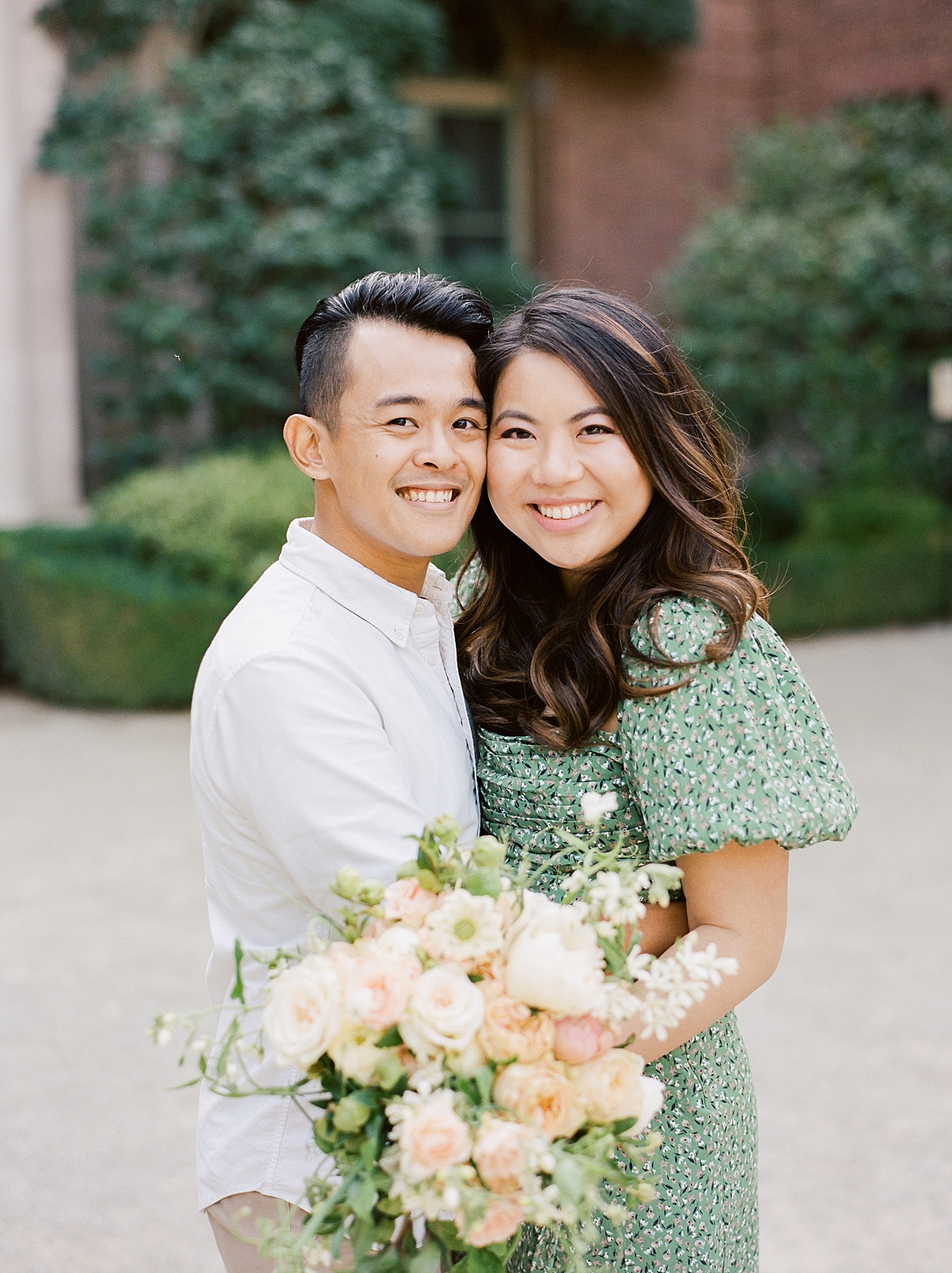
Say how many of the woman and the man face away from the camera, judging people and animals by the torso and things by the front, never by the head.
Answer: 0

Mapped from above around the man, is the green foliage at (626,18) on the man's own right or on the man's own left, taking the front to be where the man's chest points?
on the man's own left

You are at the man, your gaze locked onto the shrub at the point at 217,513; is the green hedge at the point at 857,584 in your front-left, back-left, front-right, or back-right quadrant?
front-right

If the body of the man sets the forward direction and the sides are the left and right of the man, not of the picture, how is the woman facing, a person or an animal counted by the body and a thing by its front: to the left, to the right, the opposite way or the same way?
to the right

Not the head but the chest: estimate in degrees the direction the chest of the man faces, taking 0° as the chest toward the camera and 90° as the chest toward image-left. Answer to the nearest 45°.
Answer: approximately 315°

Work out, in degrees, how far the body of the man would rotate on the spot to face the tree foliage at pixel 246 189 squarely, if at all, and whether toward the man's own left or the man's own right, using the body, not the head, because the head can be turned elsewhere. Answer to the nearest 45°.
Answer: approximately 135° to the man's own left

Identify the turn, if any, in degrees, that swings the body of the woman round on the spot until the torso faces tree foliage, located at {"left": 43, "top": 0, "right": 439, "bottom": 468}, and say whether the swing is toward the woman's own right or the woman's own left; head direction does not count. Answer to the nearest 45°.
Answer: approximately 135° to the woman's own right

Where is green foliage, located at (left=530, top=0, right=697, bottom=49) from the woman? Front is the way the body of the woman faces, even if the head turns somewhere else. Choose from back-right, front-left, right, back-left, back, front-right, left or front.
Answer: back-right

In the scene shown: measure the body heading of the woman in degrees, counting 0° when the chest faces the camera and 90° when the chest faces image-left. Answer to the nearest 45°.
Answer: approximately 45°
